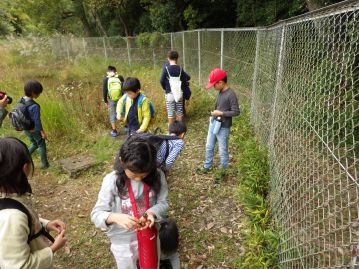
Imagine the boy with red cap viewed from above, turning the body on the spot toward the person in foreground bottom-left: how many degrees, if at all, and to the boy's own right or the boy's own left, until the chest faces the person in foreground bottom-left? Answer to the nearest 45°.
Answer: approximately 45° to the boy's own left

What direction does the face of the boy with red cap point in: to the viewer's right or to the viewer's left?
to the viewer's left

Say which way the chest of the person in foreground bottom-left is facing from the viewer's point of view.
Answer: to the viewer's right

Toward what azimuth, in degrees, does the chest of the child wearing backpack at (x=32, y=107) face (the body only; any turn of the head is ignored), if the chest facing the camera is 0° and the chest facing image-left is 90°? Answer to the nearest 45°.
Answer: approximately 270°

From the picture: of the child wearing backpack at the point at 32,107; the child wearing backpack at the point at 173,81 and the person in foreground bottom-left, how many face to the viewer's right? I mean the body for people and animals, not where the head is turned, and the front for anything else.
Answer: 2

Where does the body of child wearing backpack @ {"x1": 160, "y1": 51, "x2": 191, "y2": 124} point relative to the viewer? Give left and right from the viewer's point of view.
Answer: facing away from the viewer

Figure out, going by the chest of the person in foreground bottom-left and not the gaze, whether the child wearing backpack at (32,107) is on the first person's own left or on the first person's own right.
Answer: on the first person's own left
